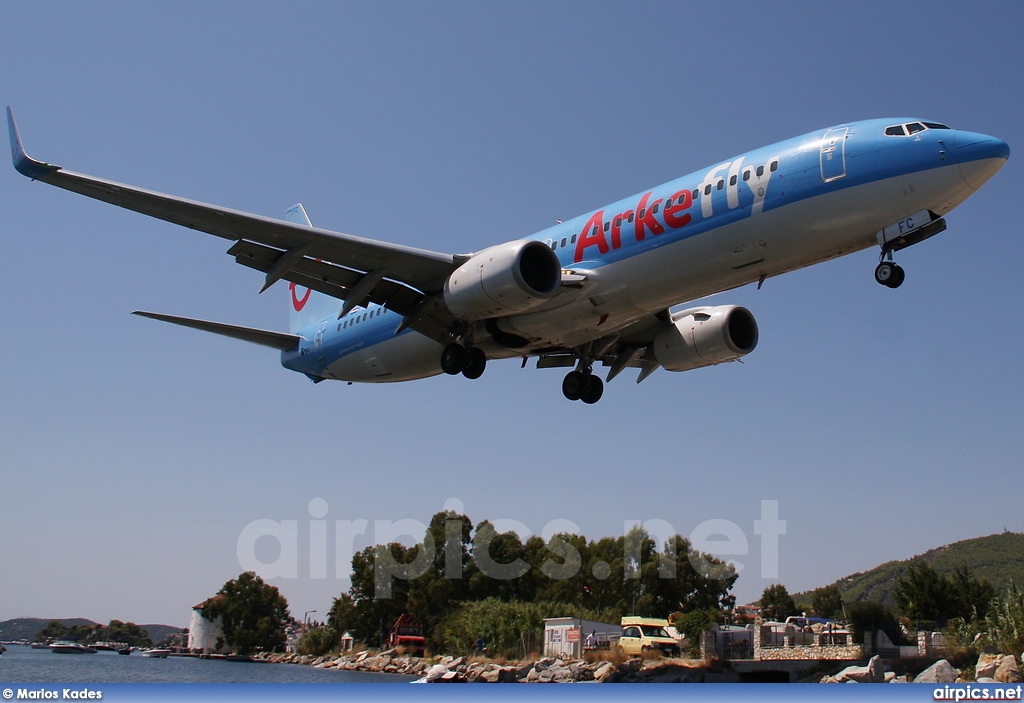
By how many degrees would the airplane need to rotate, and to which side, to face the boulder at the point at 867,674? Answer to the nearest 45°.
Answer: approximately 90° to its left

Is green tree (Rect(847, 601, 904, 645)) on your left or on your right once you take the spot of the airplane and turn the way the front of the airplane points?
on your left

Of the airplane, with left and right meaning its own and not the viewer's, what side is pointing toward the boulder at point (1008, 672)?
left

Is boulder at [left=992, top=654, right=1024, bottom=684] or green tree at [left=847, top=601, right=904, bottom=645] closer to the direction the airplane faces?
the boulder

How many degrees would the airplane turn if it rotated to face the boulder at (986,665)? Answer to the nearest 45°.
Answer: approximately 90° to its left

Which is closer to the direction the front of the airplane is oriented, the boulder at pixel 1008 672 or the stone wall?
the boulder

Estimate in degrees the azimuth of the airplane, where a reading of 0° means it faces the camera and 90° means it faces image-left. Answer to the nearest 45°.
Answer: approximately 315°

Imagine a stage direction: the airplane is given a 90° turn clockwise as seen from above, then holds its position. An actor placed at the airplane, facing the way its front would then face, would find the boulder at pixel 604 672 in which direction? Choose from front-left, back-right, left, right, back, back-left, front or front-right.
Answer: back-right
